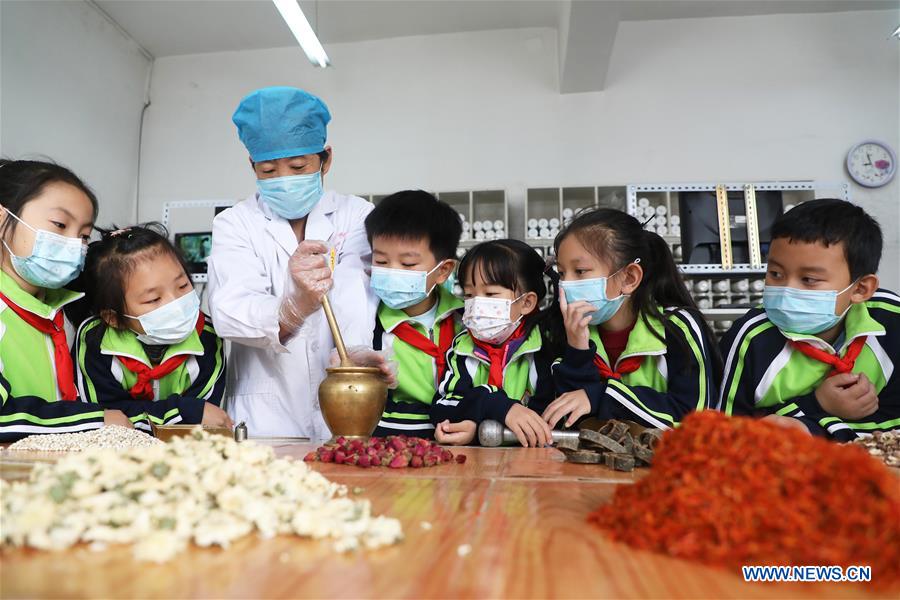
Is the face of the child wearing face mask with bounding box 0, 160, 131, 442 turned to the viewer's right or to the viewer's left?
to the viewer's right

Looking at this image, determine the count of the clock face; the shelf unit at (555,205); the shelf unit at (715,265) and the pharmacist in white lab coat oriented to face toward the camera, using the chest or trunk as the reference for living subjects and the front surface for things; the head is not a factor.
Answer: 4

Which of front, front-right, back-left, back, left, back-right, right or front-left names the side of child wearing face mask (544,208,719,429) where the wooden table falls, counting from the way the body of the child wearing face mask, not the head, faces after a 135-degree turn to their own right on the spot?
back

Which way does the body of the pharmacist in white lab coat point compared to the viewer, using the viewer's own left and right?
facing the viewer

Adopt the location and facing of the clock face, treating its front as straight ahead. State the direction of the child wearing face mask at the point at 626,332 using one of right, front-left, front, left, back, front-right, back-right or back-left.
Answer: front

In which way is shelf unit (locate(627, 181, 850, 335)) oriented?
toward the camera

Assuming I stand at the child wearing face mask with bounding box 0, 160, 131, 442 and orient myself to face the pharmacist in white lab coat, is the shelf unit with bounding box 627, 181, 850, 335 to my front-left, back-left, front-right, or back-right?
front-left

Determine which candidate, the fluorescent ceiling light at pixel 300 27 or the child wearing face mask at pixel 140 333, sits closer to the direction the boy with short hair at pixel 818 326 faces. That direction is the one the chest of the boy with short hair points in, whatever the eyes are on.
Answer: the child wearing face mask

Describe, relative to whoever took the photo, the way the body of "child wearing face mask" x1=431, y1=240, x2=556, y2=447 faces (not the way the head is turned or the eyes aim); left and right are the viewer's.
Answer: facing the viewer and to the left of the viewer

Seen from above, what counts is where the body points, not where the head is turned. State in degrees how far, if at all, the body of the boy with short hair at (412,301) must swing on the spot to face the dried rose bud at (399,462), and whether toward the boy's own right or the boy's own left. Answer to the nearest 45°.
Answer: approximately 45° to the boy's own left

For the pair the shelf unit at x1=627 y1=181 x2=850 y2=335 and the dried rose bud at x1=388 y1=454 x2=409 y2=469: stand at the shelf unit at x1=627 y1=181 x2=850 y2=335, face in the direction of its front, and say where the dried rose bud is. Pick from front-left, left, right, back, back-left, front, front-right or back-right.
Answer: front

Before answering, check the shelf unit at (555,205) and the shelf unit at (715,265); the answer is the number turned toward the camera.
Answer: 2

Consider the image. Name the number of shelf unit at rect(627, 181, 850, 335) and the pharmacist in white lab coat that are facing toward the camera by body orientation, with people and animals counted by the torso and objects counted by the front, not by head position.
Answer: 2
